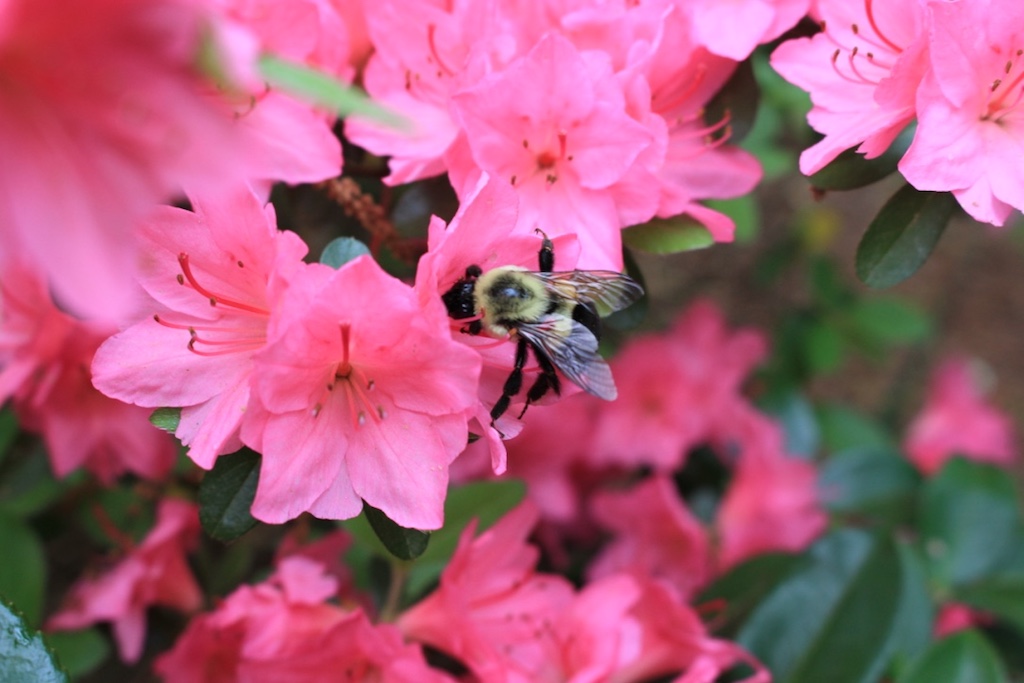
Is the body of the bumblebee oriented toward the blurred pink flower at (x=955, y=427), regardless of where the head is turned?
no

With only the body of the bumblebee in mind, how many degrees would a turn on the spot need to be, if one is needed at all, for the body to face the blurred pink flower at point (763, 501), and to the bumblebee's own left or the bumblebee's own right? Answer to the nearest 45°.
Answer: approximately 135° to the bumblebee's own right

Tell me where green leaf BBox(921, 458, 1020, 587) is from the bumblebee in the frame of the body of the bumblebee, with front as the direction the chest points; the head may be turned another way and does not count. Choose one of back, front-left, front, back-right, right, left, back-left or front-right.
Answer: back-right

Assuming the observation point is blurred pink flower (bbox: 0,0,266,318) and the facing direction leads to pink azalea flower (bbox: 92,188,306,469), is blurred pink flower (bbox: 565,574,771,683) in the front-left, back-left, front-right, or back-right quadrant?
front-right

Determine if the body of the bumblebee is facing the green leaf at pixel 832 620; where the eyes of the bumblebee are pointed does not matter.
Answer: no

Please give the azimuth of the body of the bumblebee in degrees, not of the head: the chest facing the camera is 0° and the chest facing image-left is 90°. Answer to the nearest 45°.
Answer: approximately 90°
